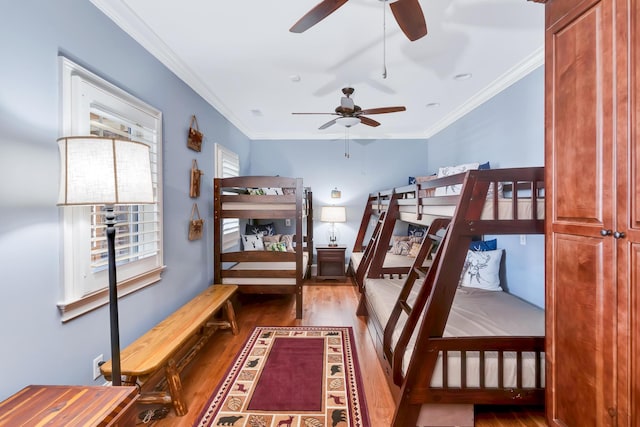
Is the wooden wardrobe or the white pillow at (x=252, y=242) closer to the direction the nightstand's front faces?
the wooden wardrobe

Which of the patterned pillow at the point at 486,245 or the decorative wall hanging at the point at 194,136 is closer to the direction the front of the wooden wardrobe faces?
the decorative wall hanging

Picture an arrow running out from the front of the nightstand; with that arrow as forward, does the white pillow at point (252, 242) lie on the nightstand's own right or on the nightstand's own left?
on the nightstand's own right

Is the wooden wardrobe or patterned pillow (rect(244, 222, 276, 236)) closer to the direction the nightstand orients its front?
the wooden wardrobe

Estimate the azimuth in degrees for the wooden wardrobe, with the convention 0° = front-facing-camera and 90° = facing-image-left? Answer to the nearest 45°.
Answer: approximately 45°

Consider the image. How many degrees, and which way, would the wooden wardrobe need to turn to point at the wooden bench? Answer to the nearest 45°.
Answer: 0° — it already faces it

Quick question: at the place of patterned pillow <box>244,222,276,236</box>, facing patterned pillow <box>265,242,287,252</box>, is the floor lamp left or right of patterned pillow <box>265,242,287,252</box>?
right

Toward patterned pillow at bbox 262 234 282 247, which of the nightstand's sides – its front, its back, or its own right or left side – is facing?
right

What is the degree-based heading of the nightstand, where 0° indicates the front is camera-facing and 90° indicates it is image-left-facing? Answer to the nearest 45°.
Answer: approximately 0°
